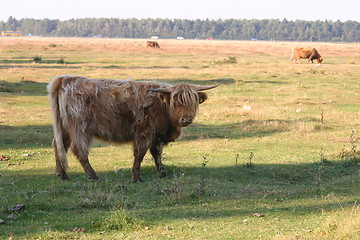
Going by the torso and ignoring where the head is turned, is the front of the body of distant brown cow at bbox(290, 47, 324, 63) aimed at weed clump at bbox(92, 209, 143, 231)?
no

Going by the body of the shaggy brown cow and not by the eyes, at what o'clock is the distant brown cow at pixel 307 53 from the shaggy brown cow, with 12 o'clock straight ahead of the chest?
The distant brown cow is roughly at 10 o'clock from the shaggy brown cow.

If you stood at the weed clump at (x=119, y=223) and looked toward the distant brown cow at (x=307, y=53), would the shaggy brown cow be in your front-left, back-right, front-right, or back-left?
front-left

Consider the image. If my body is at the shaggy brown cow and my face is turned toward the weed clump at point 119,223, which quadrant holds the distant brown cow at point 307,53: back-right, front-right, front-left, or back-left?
back-left

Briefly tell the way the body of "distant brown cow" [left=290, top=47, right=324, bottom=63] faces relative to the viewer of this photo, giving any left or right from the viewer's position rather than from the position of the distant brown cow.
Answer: facing to the right of the viewer

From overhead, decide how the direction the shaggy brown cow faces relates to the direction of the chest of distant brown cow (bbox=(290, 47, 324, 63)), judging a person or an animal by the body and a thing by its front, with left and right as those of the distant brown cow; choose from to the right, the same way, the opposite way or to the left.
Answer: the same way

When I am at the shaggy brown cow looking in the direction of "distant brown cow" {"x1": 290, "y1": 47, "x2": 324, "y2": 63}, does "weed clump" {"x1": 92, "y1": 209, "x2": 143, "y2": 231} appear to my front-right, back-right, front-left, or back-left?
back-right

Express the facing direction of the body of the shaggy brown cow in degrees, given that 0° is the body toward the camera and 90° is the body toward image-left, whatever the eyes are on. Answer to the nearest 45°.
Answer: approximately 270°

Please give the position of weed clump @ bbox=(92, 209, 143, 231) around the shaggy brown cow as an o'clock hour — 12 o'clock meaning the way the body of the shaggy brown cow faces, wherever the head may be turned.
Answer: The weed clump is roughly at 3 o'clock from the shaggy brown cow.

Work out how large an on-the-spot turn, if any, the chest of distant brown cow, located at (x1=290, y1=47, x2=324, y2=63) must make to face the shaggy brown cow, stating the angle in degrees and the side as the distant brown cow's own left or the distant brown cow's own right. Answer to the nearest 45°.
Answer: approximately 90° to the distant brown cow's own right
